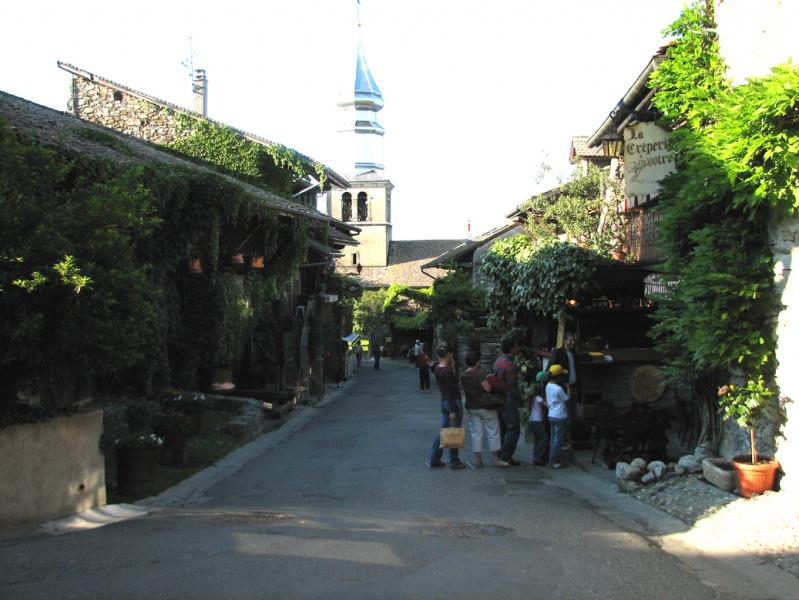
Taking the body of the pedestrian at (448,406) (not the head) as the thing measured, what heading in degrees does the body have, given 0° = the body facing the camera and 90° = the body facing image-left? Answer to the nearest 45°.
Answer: approximately 270°

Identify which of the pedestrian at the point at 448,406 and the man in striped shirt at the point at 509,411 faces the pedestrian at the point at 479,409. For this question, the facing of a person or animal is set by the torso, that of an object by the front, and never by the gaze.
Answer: the pedestrian at the point at 448,406

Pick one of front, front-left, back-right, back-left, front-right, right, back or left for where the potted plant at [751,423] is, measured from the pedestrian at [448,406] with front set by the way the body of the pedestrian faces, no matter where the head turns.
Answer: front-right

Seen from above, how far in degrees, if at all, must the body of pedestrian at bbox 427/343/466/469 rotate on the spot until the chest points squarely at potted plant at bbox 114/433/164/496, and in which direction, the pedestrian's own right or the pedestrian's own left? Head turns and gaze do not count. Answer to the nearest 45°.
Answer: approximately 135° to the pedestrian's own right

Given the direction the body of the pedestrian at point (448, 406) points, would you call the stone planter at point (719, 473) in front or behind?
in front

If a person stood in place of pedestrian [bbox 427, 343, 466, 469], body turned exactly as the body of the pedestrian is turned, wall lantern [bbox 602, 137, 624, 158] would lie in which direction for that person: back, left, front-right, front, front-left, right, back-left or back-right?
front-left
